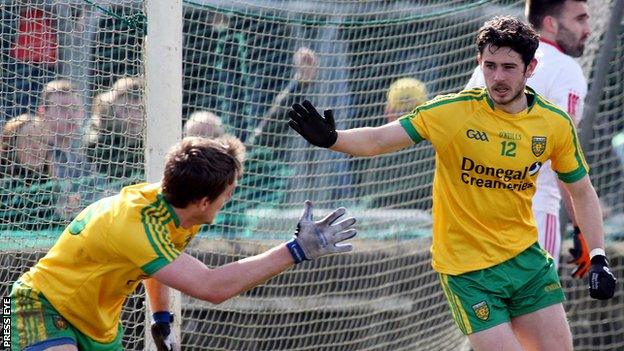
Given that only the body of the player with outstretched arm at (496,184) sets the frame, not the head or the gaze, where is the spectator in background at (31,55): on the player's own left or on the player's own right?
on the player's own right

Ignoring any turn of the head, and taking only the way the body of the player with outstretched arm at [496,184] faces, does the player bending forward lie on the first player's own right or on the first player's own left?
on the first player's own right

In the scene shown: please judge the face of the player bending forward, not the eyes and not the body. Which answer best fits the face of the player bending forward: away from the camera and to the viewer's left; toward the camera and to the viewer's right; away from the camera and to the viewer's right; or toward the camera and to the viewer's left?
away from the camera and to the viewer's right

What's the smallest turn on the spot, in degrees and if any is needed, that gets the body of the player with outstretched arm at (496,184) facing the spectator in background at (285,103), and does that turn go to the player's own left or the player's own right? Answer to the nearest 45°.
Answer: approximately 135° to the player's own right

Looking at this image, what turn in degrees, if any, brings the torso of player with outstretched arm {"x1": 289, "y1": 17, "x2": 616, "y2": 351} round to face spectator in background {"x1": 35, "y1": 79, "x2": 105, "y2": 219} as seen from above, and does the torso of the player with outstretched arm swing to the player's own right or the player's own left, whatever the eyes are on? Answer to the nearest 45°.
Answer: approximately 90° to the player's own right

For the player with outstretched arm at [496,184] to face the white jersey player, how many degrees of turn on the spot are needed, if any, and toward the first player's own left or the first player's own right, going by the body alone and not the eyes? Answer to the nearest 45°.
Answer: approximately 180°

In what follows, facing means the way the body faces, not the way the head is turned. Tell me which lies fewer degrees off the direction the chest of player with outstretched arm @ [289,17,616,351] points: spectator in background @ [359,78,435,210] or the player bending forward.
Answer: the player bending forward

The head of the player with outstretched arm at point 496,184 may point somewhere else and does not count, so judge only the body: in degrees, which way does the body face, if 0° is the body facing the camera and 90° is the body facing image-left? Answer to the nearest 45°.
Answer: approximately 0°
